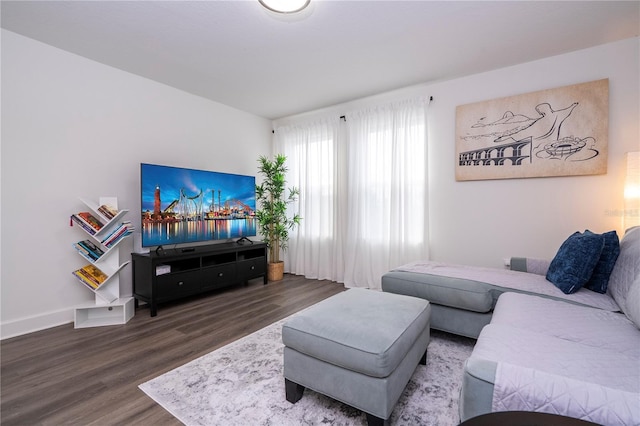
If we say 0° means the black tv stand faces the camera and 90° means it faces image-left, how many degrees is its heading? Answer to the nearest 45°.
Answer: approximately 315°

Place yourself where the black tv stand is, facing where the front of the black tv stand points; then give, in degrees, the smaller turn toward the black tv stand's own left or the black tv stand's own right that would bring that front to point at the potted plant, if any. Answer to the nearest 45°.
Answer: approximately 90° to the black tv stand's own left

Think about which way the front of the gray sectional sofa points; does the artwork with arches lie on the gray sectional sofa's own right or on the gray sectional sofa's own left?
on the gray sectional sofa's own right

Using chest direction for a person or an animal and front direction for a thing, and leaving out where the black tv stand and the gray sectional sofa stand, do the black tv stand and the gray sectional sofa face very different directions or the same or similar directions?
very different directions

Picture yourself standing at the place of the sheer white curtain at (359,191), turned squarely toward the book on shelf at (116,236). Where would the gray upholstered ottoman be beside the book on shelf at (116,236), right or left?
left

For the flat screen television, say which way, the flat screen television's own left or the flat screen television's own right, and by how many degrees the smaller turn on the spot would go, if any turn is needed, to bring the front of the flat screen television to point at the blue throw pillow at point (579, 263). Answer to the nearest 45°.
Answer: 0° — it already faces it

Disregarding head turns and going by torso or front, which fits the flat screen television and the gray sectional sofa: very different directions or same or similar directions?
very different directions

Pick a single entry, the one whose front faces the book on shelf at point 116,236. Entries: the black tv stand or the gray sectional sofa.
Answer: the gray sectional sofa

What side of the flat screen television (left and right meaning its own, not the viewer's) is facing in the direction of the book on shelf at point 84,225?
right

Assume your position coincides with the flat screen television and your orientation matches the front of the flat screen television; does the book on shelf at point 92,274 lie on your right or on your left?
on your right

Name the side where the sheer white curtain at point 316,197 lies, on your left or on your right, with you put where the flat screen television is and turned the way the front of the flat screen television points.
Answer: on your left

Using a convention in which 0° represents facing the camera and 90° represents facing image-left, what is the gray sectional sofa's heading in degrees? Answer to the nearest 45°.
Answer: approximately 90°

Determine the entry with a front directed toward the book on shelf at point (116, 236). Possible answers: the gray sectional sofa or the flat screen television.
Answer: the gray sectional sofa
